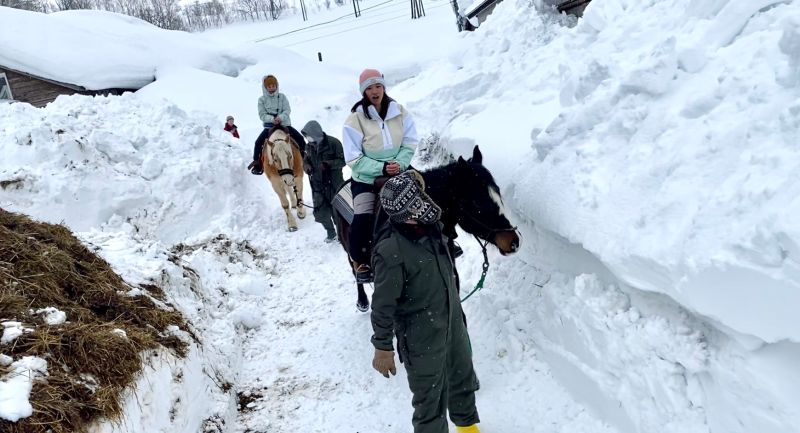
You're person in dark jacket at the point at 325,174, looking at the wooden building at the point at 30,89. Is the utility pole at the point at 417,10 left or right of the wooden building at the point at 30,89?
right

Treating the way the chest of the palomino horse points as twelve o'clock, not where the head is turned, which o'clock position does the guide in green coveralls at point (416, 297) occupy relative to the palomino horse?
The guide in green coveralls is roughly at 12 o'clock from the palomino horse.

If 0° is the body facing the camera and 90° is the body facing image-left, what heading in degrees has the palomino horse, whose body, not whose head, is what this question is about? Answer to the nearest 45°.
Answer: approximately 0°

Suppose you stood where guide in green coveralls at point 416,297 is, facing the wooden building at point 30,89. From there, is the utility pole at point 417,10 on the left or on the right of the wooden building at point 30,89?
right
